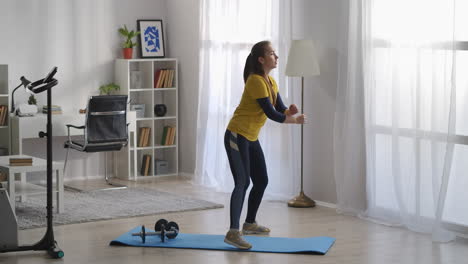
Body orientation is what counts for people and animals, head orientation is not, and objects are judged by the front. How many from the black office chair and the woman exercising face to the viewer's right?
1

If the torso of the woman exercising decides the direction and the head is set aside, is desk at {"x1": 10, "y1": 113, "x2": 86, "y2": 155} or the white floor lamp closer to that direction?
the white floor lamp

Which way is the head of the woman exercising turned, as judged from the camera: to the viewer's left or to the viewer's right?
to the viewer's right

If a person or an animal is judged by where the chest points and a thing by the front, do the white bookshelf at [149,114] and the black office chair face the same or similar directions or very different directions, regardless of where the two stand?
very different directions

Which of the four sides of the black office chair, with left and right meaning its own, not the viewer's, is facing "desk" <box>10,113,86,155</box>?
front

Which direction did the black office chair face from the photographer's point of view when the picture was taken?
facing away from the viewer and to the left of the viewer

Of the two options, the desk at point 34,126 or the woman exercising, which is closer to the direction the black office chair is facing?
the desk

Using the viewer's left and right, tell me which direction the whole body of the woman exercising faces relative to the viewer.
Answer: facing to the right of the viewer

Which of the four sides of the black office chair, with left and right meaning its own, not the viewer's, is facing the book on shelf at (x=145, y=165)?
right

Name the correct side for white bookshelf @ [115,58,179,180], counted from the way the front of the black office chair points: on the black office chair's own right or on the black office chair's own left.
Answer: on the black office chair's own right

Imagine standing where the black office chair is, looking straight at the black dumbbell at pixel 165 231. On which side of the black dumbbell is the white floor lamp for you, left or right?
left

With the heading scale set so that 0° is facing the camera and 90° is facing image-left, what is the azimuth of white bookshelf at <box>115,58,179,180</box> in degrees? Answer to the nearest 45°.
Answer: approximately 315°
